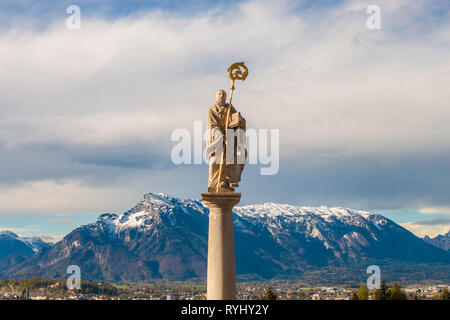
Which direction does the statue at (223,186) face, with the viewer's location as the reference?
facing the viewer
